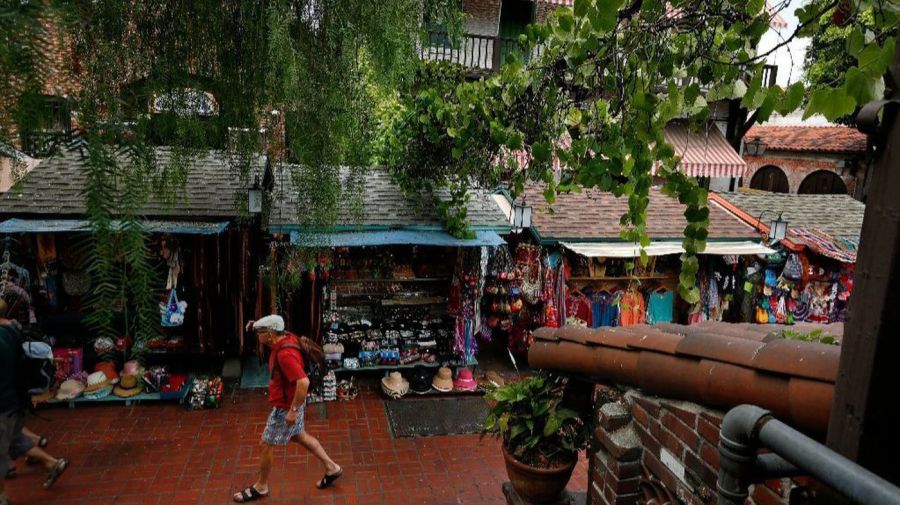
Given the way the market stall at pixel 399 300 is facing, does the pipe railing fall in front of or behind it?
in front

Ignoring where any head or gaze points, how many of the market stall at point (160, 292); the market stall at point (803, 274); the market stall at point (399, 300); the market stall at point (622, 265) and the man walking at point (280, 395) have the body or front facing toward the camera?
4

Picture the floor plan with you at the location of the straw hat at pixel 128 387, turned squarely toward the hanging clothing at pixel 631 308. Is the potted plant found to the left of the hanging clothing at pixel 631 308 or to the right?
right

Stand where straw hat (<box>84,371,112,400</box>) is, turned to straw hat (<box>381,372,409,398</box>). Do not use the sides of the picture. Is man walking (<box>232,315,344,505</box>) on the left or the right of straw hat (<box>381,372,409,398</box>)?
right

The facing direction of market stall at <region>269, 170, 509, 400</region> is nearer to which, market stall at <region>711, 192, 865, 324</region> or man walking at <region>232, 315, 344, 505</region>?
the man walking

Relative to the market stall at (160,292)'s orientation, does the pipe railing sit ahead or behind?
ahead

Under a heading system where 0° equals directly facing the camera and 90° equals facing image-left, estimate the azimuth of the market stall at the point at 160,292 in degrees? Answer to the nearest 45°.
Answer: approximately 0°
